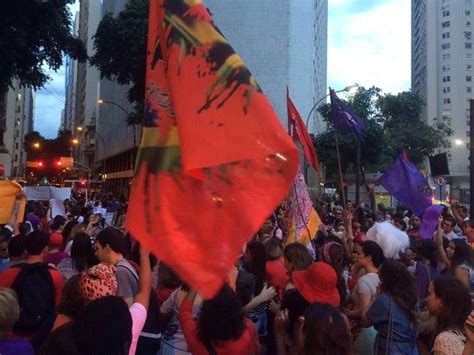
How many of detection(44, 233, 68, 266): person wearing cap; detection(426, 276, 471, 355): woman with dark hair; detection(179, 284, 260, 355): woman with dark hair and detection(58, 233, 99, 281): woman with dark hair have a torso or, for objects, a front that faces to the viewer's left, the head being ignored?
1

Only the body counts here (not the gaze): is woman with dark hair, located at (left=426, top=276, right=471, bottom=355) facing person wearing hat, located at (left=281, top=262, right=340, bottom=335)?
yes

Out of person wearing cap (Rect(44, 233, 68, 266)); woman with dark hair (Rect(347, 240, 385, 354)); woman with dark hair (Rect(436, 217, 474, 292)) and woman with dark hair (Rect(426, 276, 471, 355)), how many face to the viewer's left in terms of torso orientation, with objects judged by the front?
3

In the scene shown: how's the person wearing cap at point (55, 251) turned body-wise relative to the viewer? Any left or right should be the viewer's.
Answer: facing away from the viewer

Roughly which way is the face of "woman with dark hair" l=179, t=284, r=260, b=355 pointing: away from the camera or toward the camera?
away from the camera

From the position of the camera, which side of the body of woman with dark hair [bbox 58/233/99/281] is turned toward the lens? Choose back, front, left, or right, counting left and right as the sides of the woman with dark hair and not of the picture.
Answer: back

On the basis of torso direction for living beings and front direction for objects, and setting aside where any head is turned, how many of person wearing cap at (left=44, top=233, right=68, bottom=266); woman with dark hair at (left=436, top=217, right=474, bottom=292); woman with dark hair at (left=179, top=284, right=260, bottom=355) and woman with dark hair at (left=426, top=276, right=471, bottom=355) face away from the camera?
2

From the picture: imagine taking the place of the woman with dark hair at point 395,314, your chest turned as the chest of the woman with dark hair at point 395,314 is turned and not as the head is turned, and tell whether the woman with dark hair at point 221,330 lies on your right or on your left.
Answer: on your left

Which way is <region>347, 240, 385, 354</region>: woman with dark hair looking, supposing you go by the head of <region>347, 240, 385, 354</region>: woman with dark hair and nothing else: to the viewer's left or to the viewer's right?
to the viewer's left

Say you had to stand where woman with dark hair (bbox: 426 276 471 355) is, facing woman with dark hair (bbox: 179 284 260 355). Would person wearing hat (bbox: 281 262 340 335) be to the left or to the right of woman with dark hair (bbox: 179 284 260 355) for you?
right

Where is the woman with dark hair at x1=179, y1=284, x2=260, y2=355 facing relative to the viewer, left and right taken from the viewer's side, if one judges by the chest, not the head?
facing away from the viewer

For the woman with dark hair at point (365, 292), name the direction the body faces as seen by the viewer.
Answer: to the viewer's left

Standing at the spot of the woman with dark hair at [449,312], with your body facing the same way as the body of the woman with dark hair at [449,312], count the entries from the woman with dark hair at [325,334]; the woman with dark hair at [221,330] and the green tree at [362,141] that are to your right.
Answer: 1

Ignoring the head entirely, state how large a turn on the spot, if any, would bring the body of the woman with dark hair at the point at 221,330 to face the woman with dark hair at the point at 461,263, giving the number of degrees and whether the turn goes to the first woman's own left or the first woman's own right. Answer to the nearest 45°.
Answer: approximately 45° to the first woman's own right

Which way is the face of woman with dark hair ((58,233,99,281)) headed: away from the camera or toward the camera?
away from the camera

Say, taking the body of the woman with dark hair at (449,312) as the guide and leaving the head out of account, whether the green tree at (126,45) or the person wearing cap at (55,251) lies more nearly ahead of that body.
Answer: the person wearing cap

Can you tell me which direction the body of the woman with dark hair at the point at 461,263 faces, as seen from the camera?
to the viewer's left

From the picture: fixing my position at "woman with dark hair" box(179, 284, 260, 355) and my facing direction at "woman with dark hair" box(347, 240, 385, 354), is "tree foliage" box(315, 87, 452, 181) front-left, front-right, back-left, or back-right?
front-left
